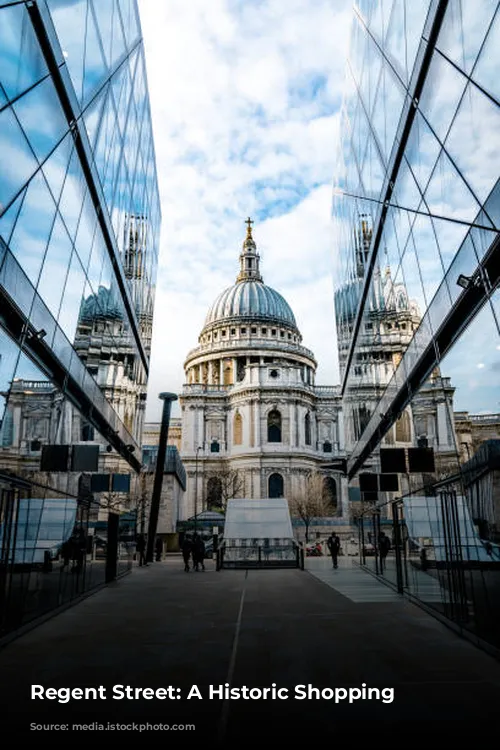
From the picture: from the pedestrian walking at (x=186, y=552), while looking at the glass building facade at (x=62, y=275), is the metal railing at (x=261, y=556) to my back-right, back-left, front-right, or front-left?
back-left

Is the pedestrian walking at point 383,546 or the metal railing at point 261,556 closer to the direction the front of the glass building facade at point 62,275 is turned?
the pedestrian walking

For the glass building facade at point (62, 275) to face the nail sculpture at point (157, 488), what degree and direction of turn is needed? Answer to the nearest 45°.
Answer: approximately 90° to its left

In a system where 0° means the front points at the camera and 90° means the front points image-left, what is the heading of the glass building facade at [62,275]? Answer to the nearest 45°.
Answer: approximately 270°

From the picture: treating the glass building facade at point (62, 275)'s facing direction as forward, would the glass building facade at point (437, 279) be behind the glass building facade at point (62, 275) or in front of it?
in front

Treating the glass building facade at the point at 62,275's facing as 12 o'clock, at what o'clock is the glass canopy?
The glass canopy is roughly at 10 o'clock from the glass building facade.

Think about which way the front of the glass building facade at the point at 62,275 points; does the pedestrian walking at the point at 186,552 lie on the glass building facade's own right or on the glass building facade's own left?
on the glass building facade's own left

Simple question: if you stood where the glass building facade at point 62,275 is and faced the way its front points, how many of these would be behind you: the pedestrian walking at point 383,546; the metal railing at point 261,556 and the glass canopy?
0

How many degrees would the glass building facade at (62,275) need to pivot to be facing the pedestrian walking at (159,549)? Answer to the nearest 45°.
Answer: approximately 90° to its left

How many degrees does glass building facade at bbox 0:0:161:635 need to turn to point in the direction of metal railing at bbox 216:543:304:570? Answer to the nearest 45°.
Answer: approximately 45° to its left

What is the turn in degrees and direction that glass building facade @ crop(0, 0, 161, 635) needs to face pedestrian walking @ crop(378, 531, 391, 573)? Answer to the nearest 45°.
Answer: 0° — it already faces them
